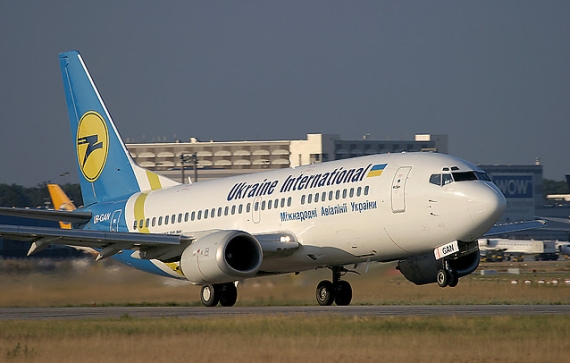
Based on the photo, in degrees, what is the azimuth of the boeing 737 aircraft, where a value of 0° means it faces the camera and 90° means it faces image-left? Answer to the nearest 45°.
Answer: approximately 315°
